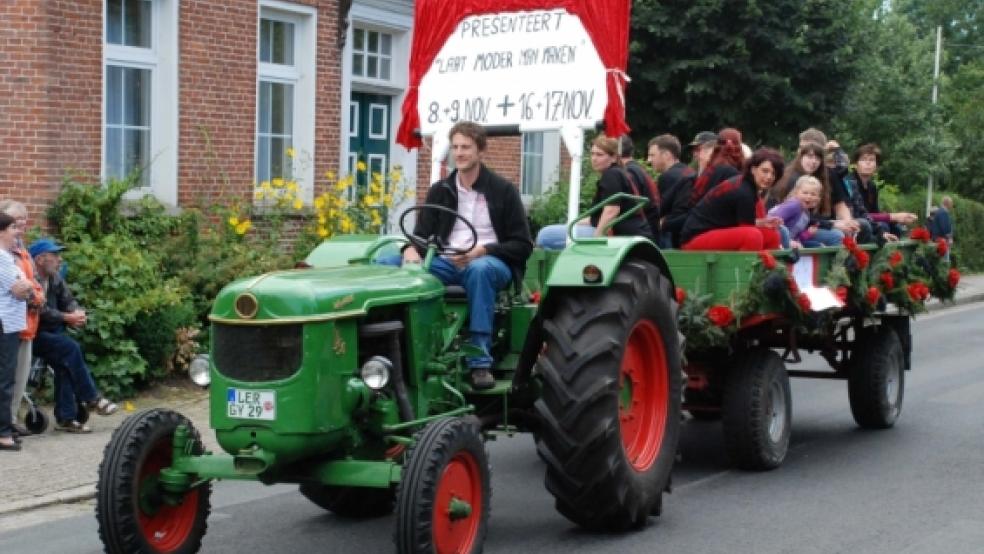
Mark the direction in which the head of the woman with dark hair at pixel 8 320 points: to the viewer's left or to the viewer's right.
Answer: to the viewer's right

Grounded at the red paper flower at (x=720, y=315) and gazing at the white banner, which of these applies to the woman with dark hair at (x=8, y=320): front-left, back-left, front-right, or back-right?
front-left

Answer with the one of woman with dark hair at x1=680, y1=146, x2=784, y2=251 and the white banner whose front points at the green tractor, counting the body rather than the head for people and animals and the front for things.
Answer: the white banner

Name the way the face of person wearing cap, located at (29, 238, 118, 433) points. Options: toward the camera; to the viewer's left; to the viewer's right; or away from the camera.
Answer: to the viewer's right

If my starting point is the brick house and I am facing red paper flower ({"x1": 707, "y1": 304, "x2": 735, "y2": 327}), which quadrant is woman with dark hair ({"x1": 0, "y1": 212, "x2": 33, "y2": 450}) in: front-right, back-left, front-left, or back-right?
front-right

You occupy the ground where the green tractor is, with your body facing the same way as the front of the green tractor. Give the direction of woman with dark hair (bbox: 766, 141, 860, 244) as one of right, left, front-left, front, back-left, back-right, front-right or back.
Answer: back

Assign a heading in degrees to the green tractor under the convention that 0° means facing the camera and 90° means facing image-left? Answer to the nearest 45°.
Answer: approximately 45°

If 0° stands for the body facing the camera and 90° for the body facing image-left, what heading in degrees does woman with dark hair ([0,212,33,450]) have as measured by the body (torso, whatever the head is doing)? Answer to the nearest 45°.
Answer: approximately 270°

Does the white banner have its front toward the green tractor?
yes

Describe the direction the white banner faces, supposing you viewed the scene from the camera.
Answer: facing the viewer

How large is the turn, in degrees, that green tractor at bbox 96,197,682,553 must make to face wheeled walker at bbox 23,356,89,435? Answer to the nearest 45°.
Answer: approximately 90° to its right
